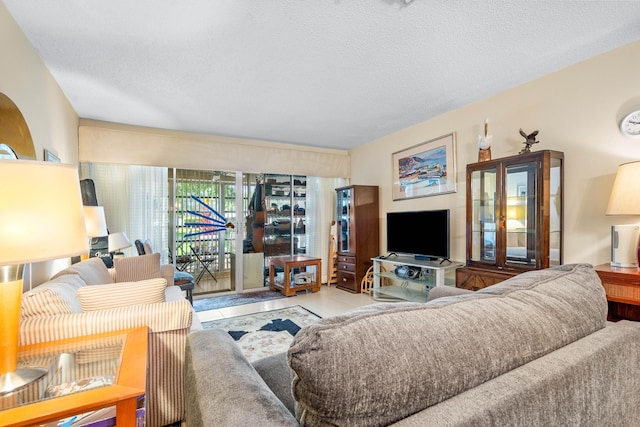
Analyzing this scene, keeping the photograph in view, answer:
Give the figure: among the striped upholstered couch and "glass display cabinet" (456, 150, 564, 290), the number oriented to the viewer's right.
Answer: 1

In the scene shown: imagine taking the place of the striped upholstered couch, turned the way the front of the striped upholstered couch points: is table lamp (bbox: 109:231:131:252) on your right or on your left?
on your left

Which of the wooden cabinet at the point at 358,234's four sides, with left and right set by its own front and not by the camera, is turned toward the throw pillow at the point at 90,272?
front

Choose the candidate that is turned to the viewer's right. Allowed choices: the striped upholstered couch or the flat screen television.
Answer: the striped upholstered couch

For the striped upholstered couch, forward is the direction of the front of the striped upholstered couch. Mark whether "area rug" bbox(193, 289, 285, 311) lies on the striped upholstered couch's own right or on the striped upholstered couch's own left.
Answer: on the striped upholstered couch's own left

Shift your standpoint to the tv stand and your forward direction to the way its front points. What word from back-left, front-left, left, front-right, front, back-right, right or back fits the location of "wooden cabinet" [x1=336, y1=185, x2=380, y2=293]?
right

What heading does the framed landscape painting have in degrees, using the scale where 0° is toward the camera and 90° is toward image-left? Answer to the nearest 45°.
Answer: approximately 45°

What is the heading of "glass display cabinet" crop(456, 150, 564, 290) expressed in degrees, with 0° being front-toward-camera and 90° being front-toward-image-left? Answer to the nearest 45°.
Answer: approximately 45°

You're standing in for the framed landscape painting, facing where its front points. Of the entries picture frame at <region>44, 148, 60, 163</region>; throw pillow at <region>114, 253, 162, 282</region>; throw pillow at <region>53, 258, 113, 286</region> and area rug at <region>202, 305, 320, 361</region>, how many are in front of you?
4

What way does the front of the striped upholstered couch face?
to the viewer's right

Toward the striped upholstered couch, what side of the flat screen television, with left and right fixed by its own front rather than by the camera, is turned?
front
